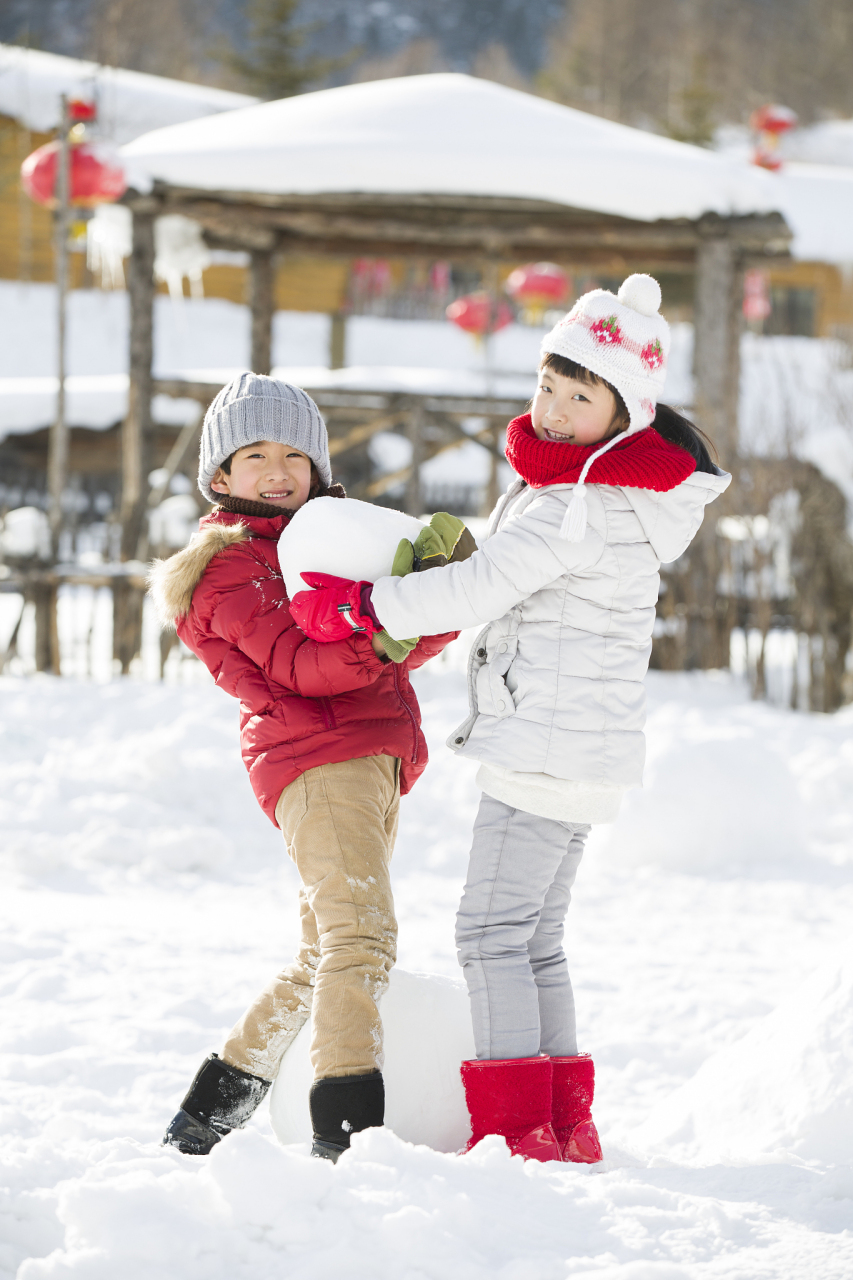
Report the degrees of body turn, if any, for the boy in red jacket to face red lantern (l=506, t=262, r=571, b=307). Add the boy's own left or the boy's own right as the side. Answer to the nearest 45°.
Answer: approximately 135° to the boy's own left

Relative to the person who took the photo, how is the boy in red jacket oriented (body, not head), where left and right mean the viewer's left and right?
facing the viewer and to the right of the viewer

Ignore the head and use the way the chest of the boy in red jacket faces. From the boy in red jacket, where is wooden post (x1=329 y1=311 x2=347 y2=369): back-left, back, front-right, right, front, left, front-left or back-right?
back-left

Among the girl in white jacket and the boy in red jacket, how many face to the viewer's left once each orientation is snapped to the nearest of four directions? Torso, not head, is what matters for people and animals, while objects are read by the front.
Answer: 1

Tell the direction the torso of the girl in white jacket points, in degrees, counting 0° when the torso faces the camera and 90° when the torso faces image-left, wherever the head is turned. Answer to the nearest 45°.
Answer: approximately 90°

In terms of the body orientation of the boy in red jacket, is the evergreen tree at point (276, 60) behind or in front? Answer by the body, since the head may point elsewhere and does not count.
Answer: behind

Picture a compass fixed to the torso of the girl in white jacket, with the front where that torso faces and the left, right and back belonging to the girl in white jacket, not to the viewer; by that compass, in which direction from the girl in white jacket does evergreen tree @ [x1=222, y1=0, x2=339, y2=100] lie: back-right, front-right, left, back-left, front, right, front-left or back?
right

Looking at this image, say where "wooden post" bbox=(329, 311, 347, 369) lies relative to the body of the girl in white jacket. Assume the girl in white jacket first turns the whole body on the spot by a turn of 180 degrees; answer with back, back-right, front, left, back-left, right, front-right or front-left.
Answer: left

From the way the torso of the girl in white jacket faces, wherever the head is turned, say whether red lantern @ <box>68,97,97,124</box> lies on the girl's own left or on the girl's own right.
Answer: on the girl's own right
